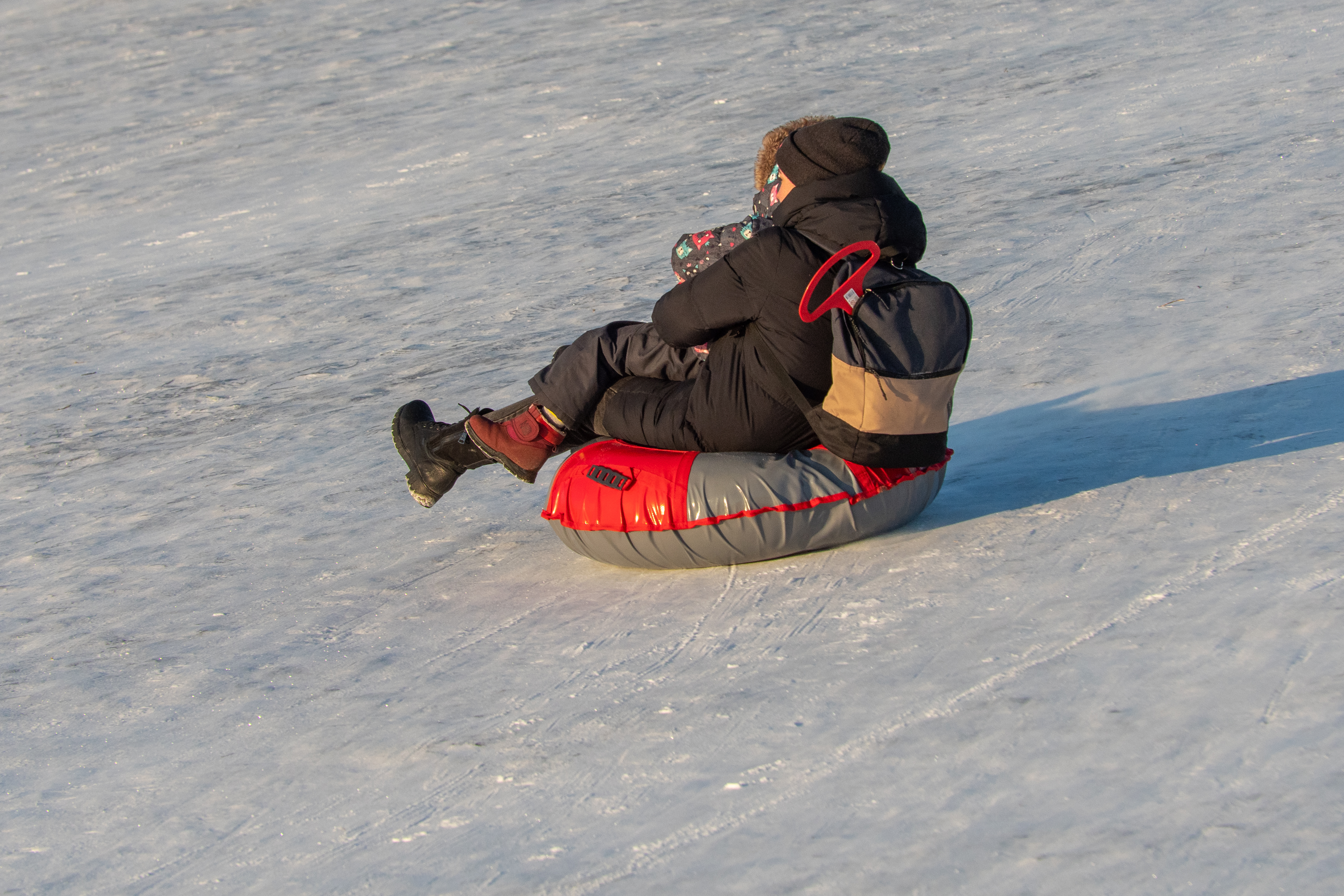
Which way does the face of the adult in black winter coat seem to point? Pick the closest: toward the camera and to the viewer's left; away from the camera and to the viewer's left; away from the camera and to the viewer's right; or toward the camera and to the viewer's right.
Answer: away from the camera and to the viewer's left

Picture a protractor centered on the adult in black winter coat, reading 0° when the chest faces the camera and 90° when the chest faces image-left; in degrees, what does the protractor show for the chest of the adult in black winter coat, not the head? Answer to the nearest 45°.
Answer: approximately 90°
